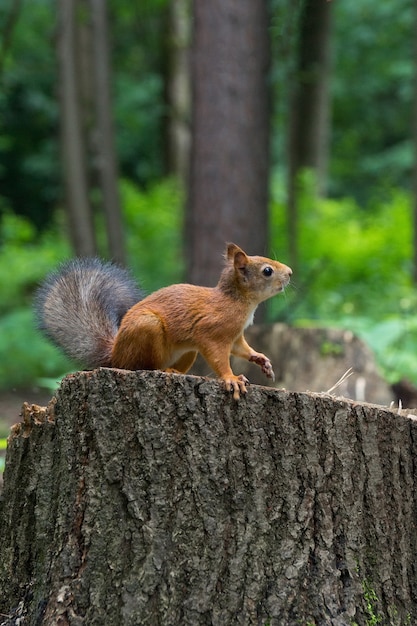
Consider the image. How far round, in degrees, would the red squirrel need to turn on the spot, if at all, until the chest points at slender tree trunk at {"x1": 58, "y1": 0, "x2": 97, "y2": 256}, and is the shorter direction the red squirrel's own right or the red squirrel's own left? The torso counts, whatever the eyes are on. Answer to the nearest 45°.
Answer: approximately 90° to the red squirrel's own left

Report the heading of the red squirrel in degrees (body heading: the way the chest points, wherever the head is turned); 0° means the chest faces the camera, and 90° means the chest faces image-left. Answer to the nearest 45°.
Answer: approximately 270°

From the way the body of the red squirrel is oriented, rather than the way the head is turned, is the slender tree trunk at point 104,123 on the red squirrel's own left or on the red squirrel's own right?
on the red squirrel's own left
